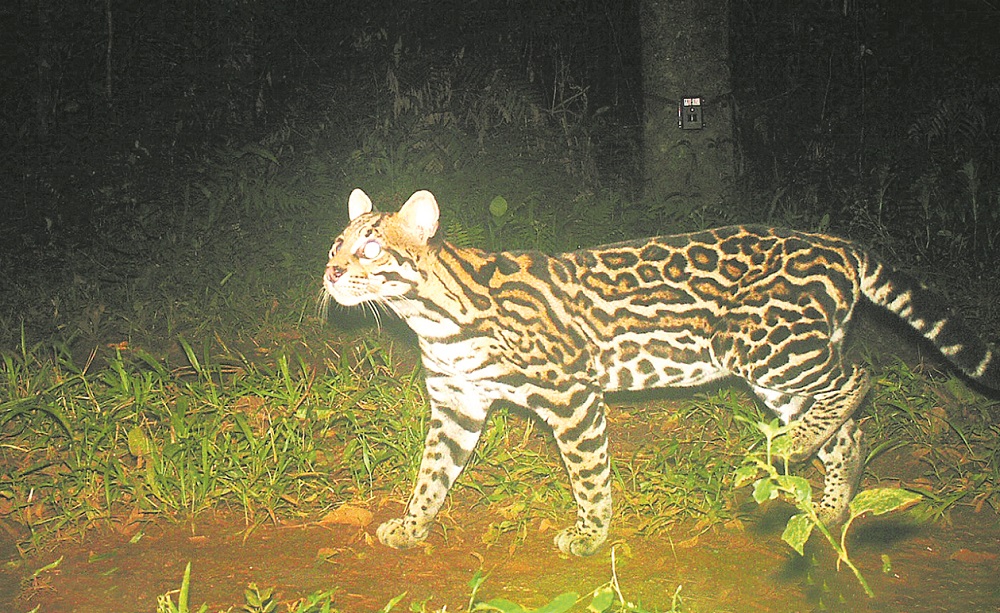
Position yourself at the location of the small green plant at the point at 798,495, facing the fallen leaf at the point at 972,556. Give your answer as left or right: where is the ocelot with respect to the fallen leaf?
left

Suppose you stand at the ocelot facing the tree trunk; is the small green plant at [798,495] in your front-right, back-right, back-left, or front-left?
back-right

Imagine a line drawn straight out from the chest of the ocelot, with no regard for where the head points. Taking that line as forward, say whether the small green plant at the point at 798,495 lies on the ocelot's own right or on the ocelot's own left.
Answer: on the ocelot's own left

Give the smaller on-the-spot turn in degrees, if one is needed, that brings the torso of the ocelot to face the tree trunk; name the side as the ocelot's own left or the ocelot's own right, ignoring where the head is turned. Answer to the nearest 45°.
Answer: approximately 90° to the ocelot's own right

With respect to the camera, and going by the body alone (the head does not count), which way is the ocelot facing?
to the viewer's left

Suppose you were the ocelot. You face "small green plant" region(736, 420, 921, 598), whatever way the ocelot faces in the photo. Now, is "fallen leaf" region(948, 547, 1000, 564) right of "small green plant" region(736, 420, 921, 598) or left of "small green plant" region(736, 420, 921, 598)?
left

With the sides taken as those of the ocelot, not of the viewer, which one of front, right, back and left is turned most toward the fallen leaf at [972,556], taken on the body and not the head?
back

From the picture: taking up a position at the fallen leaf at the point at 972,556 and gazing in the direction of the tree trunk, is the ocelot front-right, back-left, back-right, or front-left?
front-left
